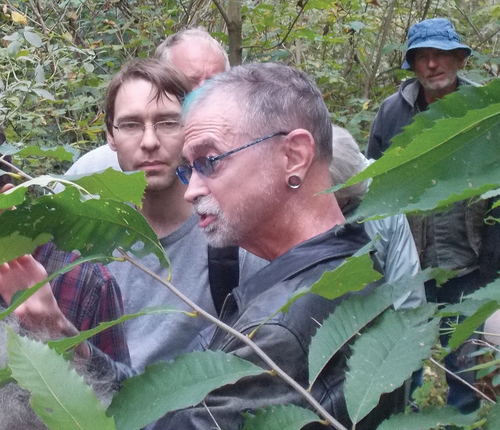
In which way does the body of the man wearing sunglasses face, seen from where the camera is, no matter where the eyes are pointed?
to the viewer's left

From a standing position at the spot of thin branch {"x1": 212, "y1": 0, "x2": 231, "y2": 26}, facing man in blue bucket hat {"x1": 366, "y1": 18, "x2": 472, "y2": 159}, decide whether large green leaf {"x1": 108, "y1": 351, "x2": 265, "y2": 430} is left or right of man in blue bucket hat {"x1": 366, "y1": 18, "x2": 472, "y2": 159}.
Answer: right
